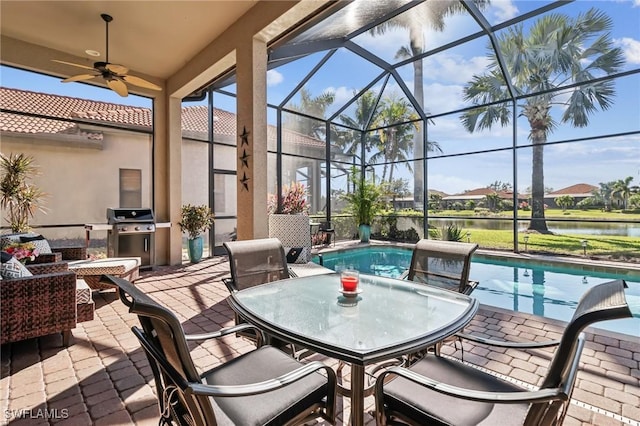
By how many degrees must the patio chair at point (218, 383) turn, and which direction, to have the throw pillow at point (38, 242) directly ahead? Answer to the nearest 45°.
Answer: approximately 90° to its left

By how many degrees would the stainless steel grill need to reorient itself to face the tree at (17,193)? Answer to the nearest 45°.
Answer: approximately 90° to its right

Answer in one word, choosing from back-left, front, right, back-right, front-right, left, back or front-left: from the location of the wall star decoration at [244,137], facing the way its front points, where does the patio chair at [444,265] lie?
left

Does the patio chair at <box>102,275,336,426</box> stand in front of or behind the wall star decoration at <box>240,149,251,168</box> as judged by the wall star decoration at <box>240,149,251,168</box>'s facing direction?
in front

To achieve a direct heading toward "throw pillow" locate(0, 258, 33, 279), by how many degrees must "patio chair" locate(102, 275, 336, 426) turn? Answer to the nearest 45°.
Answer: approximately 90° to its left

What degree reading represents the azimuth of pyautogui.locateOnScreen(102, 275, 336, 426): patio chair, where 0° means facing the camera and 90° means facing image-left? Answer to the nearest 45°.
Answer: approximately 225°

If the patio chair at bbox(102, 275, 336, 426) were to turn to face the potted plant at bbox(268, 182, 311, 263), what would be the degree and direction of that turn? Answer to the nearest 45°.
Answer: approximately 45° to its left

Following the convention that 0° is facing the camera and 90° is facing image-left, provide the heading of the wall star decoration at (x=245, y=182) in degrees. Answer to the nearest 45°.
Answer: approximately 45°

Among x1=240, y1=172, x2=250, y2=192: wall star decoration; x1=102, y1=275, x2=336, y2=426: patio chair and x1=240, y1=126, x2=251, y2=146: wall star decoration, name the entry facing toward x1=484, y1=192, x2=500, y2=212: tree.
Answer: the patio chair

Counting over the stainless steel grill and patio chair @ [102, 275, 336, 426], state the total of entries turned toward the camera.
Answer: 1

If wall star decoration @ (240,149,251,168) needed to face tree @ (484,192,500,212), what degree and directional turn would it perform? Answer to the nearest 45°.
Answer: approximately 180°

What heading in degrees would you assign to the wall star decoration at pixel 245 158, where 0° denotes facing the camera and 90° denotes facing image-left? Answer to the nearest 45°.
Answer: approximately 45°

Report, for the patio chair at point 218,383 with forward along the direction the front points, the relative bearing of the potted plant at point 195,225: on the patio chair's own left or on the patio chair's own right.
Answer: on the patio chair's own left

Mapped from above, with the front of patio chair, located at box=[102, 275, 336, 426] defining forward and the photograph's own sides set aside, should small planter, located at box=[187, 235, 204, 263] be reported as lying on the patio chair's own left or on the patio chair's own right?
on the patio chair's own left
